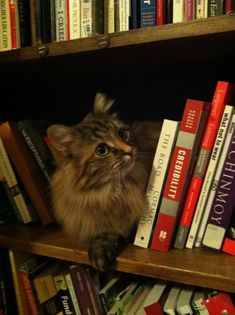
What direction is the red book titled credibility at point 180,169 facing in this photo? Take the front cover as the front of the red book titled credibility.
to the viewer's right

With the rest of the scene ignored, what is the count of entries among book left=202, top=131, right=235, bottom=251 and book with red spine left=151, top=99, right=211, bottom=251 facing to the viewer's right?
2

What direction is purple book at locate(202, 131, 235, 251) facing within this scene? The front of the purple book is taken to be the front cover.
to the viewer's right
